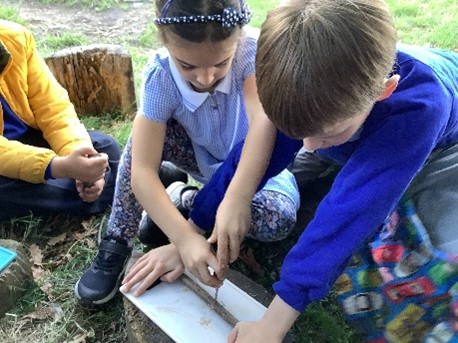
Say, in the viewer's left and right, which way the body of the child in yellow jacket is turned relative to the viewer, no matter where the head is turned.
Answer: facing the viewer and to the right of the viewer

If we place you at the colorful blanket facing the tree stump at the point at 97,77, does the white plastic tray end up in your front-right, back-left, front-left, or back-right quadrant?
front-left

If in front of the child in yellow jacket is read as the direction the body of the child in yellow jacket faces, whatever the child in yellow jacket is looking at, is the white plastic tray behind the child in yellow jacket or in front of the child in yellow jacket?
in front

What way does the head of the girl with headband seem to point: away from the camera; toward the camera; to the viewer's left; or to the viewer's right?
toward the camera

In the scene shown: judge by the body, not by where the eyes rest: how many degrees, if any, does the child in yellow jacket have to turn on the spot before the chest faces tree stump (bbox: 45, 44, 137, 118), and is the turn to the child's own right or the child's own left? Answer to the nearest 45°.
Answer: approximately 90° to the child's own left

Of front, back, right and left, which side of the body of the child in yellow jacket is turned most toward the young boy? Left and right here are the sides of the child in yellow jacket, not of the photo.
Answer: front

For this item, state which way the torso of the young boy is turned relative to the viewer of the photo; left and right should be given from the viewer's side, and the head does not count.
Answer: facing the viewer and to the left of the viewer

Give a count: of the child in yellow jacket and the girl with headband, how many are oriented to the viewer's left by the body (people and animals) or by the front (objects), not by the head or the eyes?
0

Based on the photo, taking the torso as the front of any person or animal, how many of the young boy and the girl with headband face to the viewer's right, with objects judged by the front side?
0

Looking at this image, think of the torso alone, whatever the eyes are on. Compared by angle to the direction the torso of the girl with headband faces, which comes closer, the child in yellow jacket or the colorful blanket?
the colorful blanket

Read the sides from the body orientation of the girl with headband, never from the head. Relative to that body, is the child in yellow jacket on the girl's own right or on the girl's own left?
on the girl's own right

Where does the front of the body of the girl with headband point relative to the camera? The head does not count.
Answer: toward the camera

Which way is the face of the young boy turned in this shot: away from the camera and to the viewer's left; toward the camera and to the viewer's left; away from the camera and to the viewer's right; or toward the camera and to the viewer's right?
toward the camera and to the viewer's left

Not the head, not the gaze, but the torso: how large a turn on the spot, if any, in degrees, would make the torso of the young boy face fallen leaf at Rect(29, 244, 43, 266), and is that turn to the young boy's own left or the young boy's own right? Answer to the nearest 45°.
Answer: approximately 45° to the young boy's own right

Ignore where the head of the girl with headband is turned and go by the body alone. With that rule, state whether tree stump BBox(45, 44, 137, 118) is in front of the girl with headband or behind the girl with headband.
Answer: behind

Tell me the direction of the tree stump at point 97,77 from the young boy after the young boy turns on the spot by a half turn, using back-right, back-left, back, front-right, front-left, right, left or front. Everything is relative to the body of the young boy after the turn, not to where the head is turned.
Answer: left
